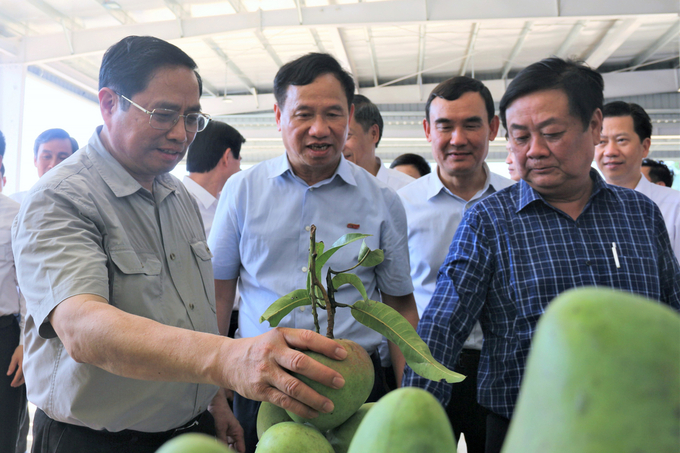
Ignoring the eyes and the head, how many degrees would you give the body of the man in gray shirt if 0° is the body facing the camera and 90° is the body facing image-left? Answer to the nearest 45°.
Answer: approximately 315°

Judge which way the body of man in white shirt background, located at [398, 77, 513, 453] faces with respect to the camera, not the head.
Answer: toward the camera

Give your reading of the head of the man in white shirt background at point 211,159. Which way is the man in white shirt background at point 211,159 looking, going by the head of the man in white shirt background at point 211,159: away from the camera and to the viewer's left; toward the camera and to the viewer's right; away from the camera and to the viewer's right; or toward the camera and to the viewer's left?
away from the camera and to the viewer's right

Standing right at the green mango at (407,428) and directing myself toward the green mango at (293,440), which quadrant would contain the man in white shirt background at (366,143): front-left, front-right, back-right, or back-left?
front-right

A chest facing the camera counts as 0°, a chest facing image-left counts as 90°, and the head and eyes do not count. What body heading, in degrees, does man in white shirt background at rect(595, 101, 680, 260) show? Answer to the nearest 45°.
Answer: approximately 45°

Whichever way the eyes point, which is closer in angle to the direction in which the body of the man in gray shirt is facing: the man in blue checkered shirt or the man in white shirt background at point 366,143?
the man in blue checkered shirt

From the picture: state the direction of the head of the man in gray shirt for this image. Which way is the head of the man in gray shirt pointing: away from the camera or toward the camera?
toward the camera

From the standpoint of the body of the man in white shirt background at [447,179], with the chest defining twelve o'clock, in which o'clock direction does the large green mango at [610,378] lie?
The large green mango is roughly at 12 o'clock from the man in white shirt background.

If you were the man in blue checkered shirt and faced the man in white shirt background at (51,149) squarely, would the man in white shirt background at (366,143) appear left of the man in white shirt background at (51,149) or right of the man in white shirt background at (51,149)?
right

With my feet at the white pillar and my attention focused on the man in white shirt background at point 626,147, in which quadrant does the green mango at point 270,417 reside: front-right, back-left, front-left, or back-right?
front-right

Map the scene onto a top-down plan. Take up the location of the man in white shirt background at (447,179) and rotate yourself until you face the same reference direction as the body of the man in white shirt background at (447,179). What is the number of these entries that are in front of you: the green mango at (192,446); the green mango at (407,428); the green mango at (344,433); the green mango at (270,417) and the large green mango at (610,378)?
5

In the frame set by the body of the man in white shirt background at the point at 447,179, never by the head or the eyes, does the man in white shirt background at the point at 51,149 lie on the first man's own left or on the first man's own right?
on the first man's own right

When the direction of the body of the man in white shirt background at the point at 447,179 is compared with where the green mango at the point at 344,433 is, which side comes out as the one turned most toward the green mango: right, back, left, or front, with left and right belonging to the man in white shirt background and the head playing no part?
front

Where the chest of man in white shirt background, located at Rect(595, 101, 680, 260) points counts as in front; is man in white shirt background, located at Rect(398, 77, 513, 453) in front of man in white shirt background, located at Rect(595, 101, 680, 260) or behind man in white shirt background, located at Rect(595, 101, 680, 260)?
in front

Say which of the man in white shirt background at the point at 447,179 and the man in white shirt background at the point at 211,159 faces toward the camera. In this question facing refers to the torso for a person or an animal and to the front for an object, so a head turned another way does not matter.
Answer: the man in white shirt background at the point at 447,179

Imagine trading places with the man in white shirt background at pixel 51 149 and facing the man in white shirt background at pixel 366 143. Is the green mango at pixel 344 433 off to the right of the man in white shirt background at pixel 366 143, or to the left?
right

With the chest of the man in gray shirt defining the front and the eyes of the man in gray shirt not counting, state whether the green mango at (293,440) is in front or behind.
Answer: in front
